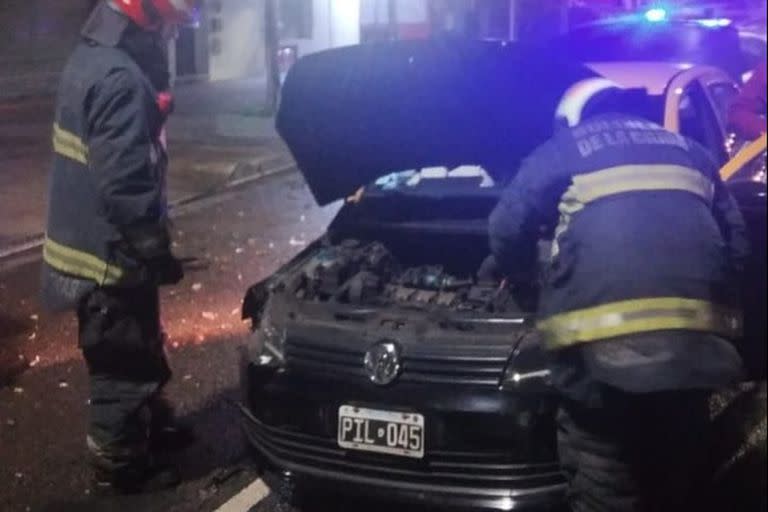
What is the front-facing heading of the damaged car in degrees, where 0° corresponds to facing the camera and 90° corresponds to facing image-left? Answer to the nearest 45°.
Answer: approximately 0°

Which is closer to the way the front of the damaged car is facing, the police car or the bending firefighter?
the bending firefighter

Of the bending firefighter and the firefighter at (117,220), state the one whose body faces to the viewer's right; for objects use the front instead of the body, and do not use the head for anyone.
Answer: the firefighter

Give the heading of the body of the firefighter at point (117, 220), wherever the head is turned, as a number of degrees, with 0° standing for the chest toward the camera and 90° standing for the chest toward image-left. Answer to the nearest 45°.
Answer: approximately 270°

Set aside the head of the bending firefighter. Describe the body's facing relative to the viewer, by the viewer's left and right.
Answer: facing away from the viewer and to the left of the viewer

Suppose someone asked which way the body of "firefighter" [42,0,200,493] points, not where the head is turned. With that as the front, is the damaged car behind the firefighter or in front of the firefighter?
in front

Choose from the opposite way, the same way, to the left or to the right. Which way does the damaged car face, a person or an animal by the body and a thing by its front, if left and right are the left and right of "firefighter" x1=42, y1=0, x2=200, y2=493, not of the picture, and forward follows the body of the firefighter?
to the right

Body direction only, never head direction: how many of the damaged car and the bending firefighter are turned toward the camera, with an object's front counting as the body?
1

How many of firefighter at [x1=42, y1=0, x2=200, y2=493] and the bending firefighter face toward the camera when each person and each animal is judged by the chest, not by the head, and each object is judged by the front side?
0
